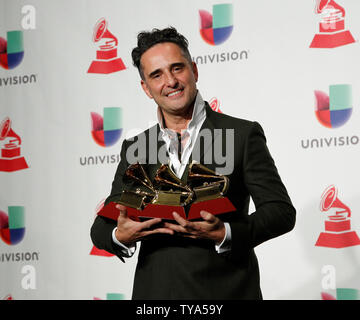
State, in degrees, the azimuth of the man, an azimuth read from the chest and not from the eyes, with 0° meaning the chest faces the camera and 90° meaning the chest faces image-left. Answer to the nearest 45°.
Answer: approximately 0°
